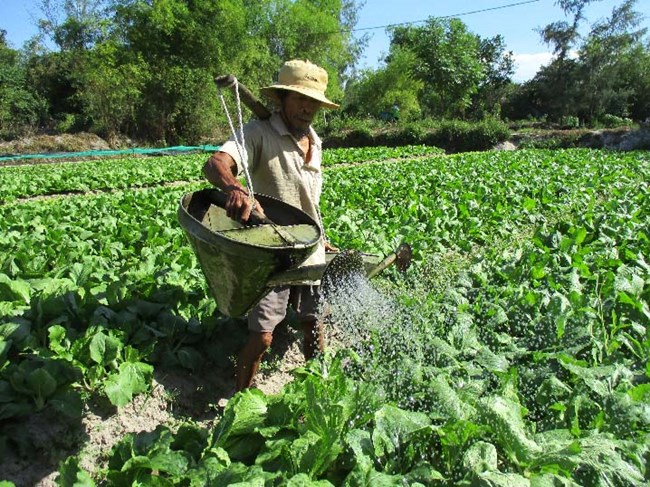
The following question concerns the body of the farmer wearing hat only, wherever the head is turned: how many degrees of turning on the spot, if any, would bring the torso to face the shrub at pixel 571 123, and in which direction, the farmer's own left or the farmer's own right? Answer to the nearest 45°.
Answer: approximately 90° to the farmer's own left

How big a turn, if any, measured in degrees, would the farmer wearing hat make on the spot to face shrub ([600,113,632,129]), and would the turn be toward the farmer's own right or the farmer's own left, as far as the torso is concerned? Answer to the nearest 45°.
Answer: approximately 90° to the farmer's own left

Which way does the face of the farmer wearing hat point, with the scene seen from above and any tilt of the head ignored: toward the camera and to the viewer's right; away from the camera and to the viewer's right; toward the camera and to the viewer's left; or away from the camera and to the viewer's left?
toward the camera and to the viewer's right

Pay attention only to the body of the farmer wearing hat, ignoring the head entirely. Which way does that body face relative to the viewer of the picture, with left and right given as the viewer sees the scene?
facing the viewer and to the right of the viewer

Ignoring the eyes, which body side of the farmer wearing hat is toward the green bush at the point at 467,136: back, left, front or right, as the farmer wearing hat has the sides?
left

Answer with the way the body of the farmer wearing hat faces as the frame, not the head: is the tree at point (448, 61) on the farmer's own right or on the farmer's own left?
on the farmer's own left

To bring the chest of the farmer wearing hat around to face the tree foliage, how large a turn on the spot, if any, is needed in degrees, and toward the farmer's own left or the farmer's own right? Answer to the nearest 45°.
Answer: approximately 90° to the farmer's own left

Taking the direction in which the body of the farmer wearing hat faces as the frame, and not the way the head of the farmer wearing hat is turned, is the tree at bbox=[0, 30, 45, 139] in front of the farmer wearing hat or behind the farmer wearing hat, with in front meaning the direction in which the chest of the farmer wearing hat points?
behind
